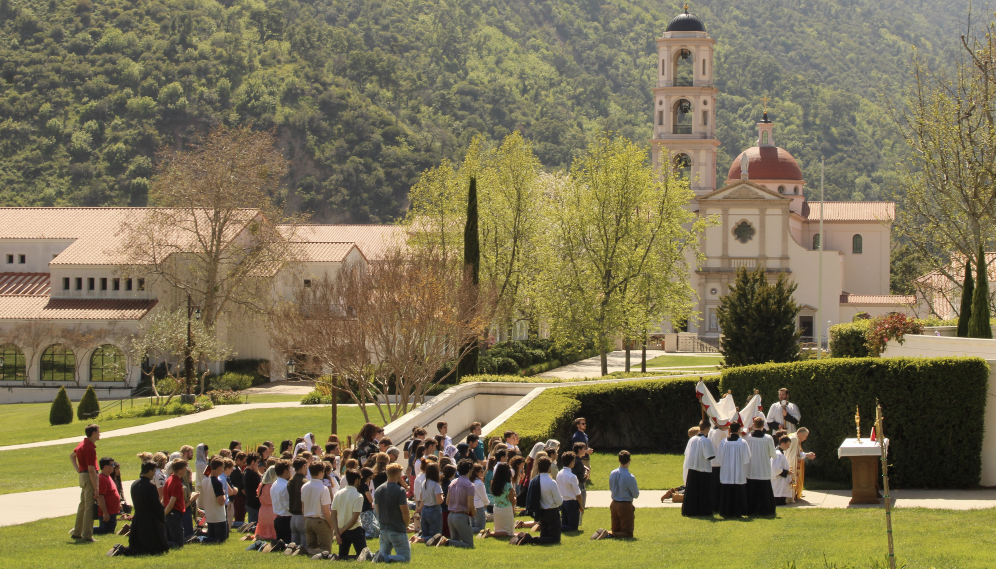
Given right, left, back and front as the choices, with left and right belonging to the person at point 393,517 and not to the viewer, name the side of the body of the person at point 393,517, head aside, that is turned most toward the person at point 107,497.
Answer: left

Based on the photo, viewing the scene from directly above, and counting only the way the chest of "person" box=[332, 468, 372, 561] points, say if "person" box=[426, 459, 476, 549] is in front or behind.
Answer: in front

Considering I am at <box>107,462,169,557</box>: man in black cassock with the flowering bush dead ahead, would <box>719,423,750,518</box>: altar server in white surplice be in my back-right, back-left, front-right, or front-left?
front-right

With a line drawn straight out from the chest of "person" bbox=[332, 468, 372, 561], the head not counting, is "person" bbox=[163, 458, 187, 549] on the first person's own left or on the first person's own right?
on the first person's own left

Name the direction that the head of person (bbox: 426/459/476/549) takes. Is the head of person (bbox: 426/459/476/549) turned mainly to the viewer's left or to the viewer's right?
to the viewer's right

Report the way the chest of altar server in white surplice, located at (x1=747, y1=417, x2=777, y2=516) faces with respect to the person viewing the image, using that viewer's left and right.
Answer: facing away from the viewer

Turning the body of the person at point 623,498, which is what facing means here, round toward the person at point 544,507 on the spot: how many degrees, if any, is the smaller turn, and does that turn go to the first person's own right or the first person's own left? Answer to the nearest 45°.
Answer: approximately 135° to the first person's own left

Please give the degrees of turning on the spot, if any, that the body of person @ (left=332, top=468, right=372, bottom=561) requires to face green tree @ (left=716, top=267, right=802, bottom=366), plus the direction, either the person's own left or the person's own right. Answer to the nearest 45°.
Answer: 0° — they already face it

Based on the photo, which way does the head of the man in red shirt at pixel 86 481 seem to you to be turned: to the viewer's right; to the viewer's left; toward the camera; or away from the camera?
to the viewer's right

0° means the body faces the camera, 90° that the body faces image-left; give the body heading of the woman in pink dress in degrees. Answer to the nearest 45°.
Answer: approximately 225°

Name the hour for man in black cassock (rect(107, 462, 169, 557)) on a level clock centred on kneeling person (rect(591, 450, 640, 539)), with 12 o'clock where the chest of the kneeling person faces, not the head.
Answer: The man in black cassock is roughly at 7 o'clock from the kneeling person.

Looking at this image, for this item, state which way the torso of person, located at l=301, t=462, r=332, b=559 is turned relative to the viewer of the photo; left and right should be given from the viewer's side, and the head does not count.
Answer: facing away from the viewer and to the right of the viewer

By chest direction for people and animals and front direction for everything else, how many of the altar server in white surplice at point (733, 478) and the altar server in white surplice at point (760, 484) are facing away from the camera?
2

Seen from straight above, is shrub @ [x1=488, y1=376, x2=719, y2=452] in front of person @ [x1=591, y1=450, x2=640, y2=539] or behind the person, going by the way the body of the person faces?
in front

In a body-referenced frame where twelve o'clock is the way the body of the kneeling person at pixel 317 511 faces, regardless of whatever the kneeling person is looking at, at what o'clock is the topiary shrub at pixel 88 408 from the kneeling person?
The topiary shrub is roughly at 10 o'clock from the kneeling person.

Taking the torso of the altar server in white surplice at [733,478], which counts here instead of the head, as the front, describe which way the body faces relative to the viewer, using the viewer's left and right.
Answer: facing away from the viewer

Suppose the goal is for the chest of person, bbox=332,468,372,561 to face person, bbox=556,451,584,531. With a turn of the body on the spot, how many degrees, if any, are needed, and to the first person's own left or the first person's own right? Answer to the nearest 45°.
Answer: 0° — they already face them
